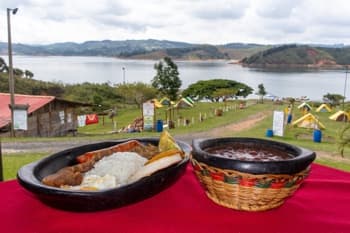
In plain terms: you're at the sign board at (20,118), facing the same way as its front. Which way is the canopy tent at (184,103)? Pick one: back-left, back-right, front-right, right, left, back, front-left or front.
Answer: back-left

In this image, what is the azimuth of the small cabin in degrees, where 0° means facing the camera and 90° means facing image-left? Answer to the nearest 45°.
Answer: approximately 315°

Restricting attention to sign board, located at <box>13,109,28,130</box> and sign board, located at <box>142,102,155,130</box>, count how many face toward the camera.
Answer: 2

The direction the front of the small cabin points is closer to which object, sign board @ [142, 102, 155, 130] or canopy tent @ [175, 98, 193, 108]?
the sign board

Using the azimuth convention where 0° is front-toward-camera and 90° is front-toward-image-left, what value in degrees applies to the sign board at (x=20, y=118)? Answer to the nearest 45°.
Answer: approximately 0°

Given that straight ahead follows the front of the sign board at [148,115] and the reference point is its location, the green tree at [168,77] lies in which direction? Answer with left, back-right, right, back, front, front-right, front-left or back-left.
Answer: back

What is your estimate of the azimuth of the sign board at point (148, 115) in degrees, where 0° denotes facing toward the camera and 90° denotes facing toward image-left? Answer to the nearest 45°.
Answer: approximately 0°

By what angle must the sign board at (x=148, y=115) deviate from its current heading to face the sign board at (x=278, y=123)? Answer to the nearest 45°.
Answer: approximately 90° to its left

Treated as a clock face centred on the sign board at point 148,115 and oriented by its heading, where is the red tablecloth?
The red tablecloth is roughly at 12 o'clock from the sign board.
